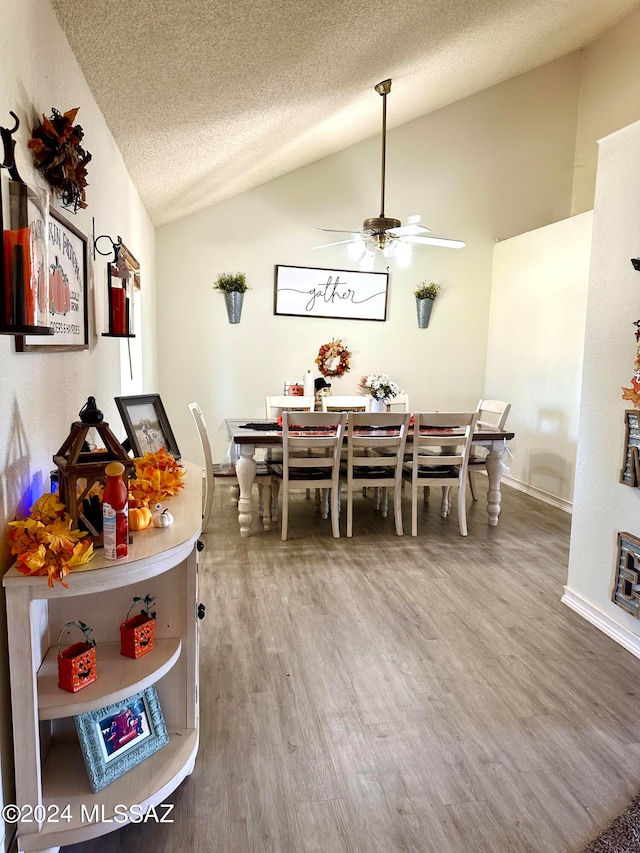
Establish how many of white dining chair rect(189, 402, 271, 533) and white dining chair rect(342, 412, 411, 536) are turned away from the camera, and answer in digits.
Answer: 1

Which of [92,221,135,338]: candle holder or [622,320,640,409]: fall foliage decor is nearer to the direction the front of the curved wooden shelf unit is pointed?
the fall foliage decor

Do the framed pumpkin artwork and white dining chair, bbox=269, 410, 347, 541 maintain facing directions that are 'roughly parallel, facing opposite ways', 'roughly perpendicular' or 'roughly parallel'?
roughly perpendicular

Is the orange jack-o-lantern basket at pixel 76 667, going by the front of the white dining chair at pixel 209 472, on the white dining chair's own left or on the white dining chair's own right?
on the white dining chair's own right

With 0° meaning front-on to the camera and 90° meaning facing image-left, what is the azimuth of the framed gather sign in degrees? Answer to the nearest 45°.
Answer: approximately 0°

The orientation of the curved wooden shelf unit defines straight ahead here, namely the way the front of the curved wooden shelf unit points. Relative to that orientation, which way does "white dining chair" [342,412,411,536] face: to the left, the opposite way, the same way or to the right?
to the left

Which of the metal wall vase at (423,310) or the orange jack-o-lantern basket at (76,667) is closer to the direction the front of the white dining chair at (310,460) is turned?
the metal wall vase

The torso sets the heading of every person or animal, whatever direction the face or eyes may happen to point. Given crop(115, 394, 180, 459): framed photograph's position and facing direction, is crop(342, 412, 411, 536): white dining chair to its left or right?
on its left

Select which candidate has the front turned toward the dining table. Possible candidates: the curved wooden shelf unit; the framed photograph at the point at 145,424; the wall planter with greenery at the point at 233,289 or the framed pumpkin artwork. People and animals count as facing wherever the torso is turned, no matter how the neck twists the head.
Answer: the wall planter with greenery

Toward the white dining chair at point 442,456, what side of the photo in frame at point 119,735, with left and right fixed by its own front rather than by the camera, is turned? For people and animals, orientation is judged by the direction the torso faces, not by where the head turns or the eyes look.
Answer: left

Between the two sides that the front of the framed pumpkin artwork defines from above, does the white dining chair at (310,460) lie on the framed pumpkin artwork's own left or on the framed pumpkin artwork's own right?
on the framed pumpkin artwork's own left

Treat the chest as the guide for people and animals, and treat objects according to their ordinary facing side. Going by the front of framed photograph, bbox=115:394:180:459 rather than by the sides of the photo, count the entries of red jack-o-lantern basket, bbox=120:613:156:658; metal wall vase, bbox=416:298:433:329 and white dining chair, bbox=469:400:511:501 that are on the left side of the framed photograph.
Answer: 2

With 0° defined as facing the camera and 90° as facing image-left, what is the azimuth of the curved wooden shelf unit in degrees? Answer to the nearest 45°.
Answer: approximately 315°

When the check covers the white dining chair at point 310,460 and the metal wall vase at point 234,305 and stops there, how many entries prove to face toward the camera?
1

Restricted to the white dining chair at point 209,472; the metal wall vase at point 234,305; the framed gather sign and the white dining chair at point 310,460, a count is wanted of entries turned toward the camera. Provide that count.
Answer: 2
